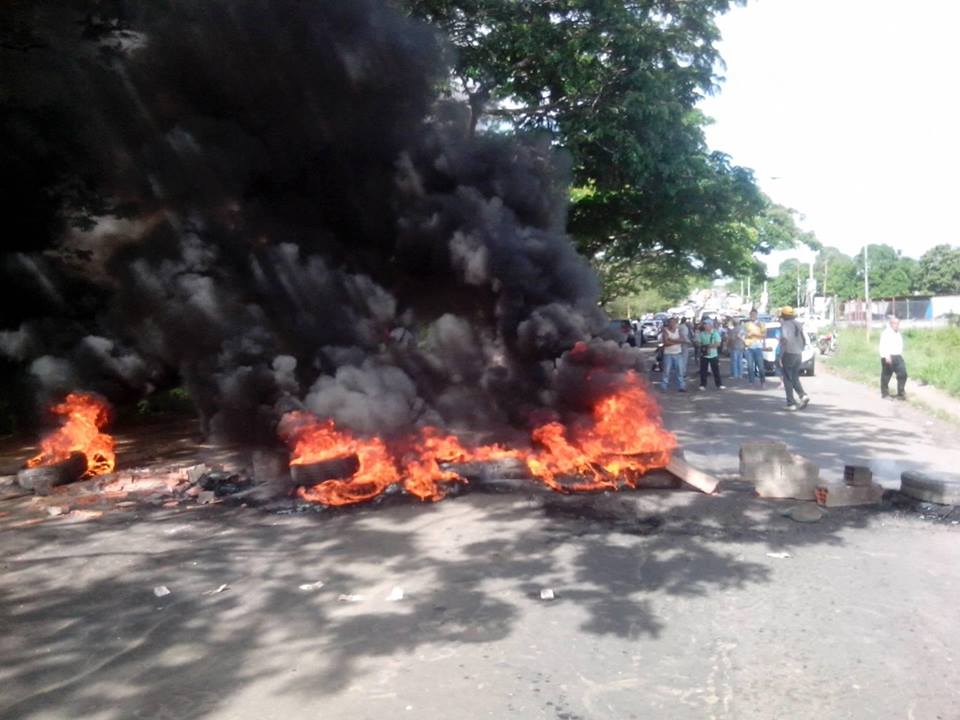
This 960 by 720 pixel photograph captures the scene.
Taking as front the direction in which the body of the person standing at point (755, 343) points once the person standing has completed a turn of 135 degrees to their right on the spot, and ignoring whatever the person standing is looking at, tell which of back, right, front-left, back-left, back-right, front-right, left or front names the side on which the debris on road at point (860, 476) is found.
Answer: back-left

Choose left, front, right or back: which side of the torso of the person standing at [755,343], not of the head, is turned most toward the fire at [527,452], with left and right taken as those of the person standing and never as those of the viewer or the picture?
front

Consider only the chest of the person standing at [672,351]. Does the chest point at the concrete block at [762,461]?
yes

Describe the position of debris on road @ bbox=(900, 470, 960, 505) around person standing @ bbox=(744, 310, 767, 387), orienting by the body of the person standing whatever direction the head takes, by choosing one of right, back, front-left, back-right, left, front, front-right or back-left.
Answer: front

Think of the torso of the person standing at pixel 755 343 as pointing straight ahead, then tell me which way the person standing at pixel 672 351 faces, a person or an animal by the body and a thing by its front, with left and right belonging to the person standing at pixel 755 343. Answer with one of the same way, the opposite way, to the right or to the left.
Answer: the same way

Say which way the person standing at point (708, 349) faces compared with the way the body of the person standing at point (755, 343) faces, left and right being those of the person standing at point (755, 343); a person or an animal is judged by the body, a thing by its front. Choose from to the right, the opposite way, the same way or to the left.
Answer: the same way

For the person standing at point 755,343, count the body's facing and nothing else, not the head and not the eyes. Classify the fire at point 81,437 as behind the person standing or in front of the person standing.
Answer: in front

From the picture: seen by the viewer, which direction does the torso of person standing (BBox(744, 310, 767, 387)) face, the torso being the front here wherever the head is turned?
toward the camera

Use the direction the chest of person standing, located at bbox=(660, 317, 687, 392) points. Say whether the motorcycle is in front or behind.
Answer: behind

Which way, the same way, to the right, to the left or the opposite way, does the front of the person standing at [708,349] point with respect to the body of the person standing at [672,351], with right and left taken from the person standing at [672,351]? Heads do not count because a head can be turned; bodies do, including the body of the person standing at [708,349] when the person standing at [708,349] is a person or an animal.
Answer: the same way

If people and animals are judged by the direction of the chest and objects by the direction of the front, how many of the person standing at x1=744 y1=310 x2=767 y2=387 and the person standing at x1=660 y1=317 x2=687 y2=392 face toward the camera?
2

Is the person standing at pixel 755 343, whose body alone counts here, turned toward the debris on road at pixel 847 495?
yes

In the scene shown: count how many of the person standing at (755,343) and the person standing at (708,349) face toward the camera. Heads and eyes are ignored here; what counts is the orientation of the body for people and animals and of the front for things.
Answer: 2

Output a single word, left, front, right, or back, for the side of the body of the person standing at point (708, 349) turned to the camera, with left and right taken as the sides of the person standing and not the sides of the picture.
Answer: front

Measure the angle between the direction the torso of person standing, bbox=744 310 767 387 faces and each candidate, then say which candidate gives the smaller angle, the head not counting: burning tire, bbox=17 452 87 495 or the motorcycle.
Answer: the burning tire

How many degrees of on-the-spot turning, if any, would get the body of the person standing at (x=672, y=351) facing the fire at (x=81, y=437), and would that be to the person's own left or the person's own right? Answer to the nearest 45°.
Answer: approximately 45° to the person's own right

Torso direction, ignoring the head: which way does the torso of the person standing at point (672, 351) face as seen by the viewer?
toward the camera

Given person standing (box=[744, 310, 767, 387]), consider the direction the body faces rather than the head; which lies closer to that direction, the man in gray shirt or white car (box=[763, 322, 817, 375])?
the man in gray shirt
